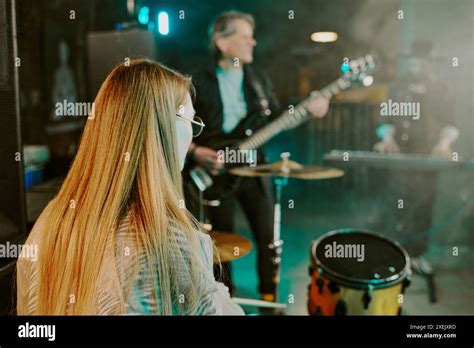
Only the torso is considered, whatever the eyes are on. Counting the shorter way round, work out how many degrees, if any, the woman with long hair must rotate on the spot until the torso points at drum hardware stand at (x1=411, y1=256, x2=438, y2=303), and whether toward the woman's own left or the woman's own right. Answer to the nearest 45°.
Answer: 0° — they already face it

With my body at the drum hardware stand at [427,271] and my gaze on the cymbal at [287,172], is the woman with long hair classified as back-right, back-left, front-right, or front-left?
front-left

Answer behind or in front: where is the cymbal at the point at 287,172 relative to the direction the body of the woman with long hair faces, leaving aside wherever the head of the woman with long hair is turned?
in front

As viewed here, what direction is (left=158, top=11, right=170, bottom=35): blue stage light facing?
toward the camera

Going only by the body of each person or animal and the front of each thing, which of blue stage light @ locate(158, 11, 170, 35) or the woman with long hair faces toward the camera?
the blue stage light

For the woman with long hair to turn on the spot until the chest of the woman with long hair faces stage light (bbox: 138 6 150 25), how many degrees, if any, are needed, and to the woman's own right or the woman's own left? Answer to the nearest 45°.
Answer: approximately 45° to the woman's own left

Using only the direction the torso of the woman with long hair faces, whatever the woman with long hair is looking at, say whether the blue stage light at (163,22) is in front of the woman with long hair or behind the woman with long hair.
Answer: in front

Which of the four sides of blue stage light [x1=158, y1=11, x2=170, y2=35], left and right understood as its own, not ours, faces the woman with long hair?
front

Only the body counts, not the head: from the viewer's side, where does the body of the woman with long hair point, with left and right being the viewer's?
facing away from the viewer and to the right of the viewer

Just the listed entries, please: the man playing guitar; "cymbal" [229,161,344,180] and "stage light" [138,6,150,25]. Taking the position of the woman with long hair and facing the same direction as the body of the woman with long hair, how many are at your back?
0

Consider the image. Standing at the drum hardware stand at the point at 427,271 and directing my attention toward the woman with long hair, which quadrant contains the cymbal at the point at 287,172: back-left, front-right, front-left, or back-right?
front-right

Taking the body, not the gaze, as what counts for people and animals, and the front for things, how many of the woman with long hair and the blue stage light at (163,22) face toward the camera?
1
